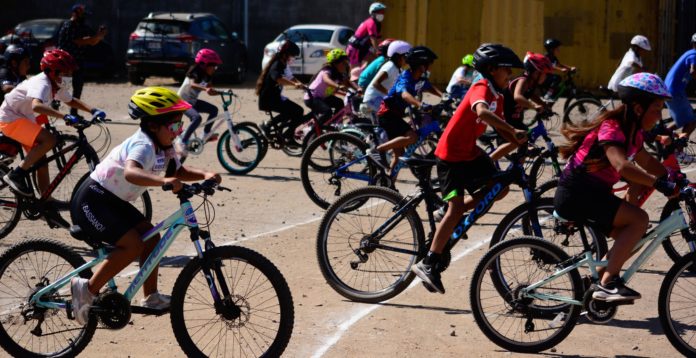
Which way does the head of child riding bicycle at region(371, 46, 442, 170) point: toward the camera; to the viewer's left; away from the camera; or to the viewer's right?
to the viewer's right

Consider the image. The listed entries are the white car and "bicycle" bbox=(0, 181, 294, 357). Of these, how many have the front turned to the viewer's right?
1

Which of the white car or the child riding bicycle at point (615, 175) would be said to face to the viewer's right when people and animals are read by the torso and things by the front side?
the child riding bicycle

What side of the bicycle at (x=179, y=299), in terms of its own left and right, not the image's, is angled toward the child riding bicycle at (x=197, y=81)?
left

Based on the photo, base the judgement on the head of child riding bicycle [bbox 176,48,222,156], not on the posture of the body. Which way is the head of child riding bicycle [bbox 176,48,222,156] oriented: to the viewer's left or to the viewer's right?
to the viewer's right

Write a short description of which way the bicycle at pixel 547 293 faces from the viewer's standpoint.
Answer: facing to the right of the viewer

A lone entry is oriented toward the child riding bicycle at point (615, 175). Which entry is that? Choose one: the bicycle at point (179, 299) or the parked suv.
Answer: the bicycle

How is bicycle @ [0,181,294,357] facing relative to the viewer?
to the viewer's right

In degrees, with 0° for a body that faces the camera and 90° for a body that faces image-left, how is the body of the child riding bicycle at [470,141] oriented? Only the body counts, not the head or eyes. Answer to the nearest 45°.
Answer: approximately 270°

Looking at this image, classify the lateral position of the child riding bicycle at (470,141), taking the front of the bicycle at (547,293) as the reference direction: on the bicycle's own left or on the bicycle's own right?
on the bicycle's own left

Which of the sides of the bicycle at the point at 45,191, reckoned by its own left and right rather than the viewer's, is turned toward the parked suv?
left

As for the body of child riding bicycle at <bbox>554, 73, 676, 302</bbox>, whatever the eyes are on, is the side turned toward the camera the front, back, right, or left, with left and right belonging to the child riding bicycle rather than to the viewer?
right

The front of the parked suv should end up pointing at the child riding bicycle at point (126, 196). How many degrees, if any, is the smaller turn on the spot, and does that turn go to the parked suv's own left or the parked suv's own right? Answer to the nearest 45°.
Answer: approximately 135° to the parked suv's own right

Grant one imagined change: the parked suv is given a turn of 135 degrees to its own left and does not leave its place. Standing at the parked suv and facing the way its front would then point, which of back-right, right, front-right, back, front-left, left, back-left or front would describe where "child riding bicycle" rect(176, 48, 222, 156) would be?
left

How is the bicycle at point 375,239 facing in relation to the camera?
to the viewer's right

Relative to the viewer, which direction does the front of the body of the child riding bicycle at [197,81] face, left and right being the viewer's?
facing to the right of the viewer
